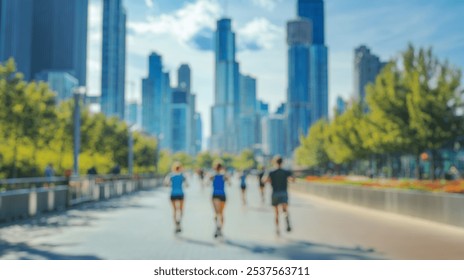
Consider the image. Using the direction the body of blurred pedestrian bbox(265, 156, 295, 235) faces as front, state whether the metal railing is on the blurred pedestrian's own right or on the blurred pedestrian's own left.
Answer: on the blurred pedestrian's own left

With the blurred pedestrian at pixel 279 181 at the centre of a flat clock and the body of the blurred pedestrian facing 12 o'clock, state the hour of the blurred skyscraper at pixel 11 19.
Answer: The blurred skyscraper is roughly at 10 o'clock from the blurred pedestrian.

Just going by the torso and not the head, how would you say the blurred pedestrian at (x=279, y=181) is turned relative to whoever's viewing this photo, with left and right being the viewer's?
facing away from the viewer

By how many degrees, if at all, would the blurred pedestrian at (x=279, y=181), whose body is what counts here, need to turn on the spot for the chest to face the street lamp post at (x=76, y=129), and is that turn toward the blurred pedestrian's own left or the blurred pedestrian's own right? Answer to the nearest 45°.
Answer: approximately 45° to the blurred pedestrian's own left
